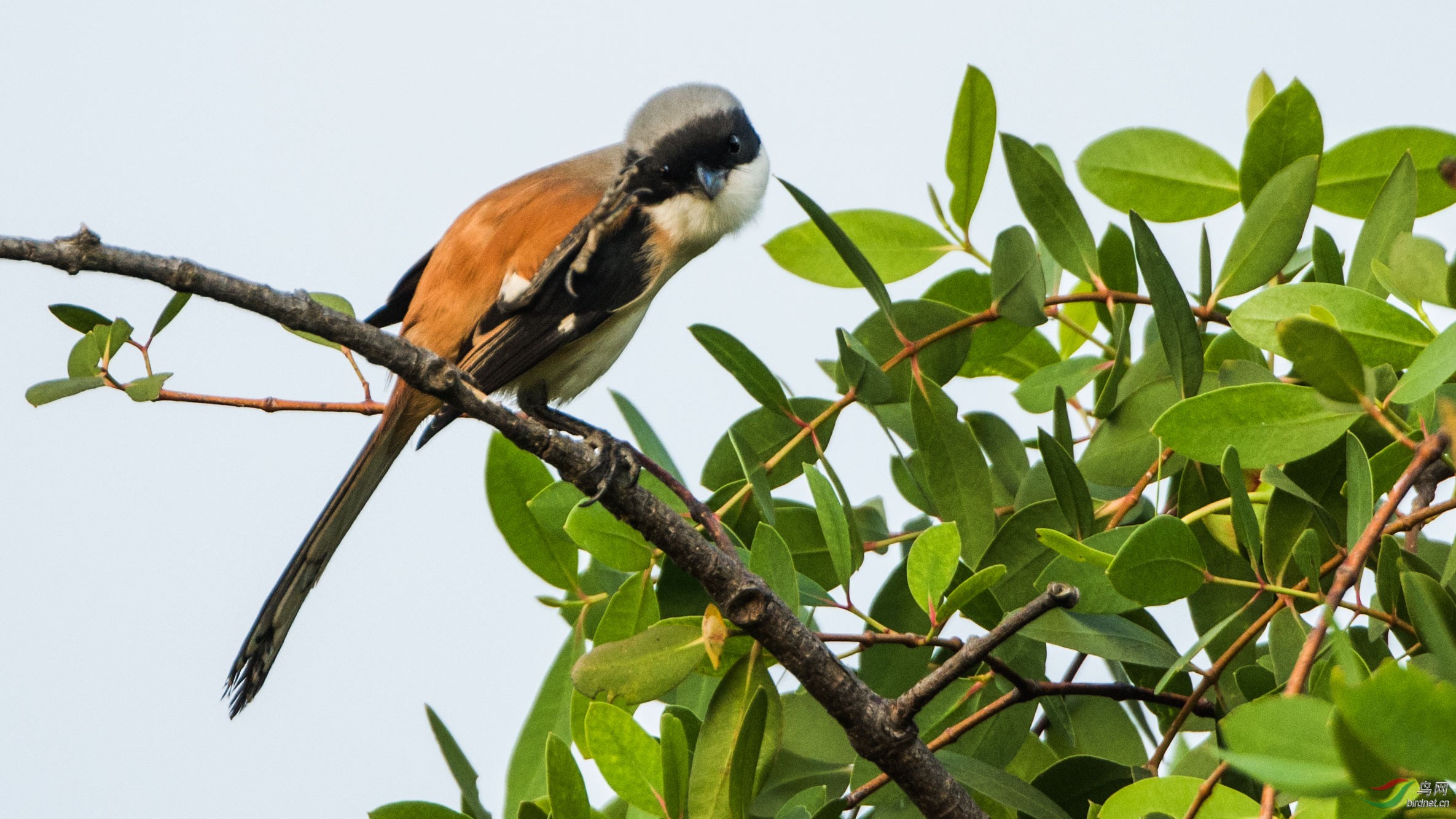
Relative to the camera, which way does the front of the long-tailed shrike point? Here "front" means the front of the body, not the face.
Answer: to the viewer's right
